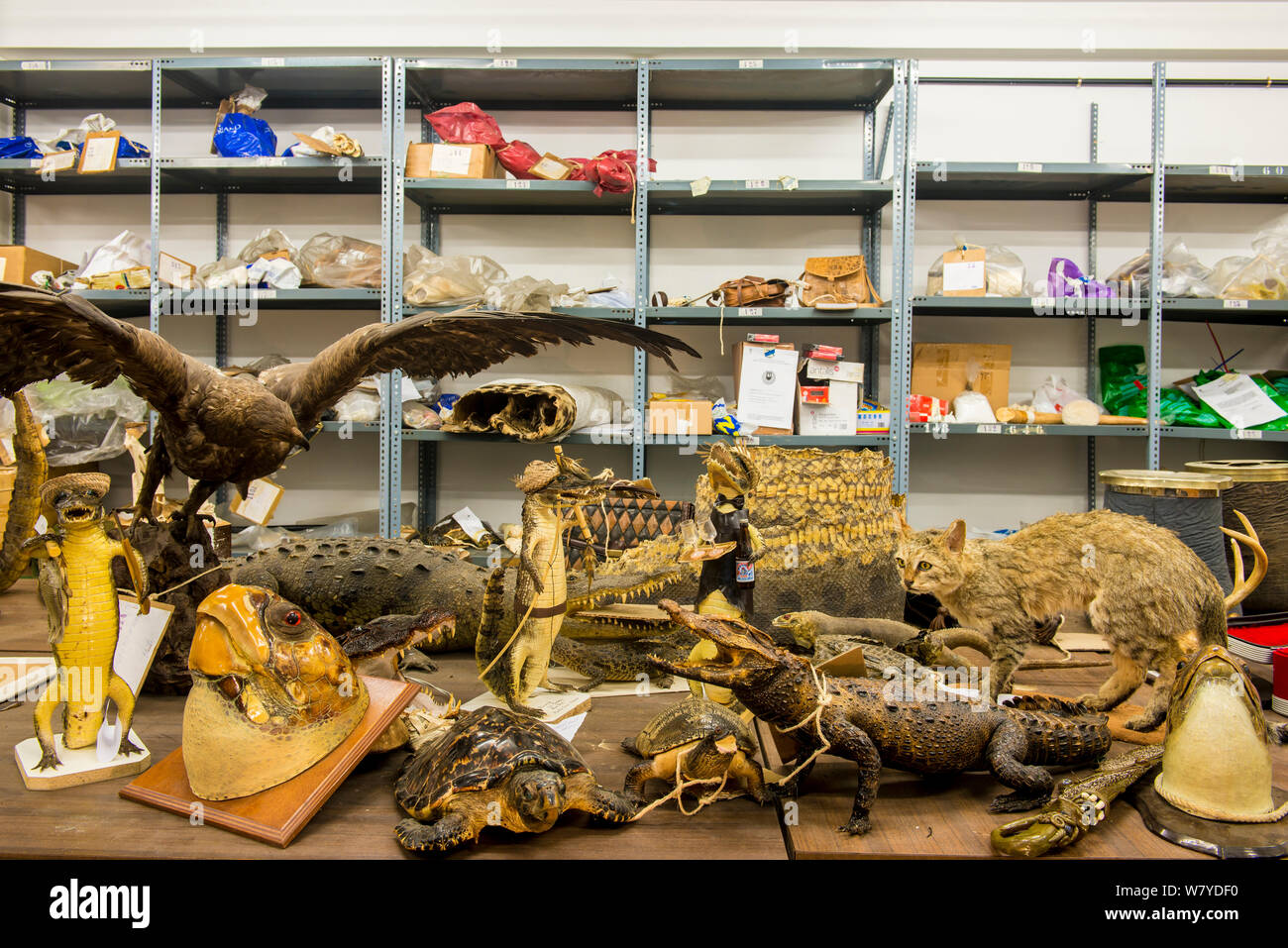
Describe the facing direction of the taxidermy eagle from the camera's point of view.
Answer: facing the viewer and to the right of the viewer

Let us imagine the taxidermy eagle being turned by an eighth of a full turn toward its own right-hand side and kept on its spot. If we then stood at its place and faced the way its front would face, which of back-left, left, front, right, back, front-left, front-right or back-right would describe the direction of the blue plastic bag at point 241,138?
back

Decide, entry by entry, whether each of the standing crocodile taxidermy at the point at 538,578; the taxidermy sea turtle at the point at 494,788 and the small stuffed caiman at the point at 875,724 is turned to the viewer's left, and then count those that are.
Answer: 1

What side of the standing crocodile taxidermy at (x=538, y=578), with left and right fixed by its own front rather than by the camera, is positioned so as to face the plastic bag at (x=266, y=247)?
back

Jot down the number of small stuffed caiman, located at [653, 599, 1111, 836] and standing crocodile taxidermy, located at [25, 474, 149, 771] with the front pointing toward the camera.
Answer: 1

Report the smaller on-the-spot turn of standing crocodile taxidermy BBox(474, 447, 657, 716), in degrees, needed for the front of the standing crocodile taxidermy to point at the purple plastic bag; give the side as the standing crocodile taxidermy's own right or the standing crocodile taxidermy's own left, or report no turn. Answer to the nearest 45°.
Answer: approximately 90° to the standing crocodile taxidermy's own left

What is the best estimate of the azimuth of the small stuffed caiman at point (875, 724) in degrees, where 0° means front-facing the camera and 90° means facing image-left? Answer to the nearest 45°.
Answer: approximately 90°

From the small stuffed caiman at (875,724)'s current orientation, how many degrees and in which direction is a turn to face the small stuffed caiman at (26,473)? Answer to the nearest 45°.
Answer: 0° — it already faces it

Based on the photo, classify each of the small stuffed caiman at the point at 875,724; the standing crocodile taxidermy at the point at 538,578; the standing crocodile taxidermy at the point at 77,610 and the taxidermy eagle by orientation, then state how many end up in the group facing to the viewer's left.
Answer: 1

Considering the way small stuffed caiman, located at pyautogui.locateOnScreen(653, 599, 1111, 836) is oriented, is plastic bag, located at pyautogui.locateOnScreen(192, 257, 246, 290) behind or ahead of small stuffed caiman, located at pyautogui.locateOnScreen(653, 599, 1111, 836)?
ahead

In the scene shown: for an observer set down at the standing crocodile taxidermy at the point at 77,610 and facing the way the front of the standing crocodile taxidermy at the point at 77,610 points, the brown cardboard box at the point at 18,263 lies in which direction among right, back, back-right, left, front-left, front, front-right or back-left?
back

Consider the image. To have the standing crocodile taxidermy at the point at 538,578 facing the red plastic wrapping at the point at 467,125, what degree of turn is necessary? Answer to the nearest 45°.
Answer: approximately 135° to its left

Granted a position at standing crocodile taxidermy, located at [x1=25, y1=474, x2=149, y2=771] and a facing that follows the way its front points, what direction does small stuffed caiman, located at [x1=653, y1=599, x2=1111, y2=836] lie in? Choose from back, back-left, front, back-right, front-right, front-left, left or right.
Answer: front-left

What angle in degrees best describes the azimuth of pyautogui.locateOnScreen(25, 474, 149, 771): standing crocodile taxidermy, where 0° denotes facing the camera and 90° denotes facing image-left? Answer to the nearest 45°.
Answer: approximately 0°
